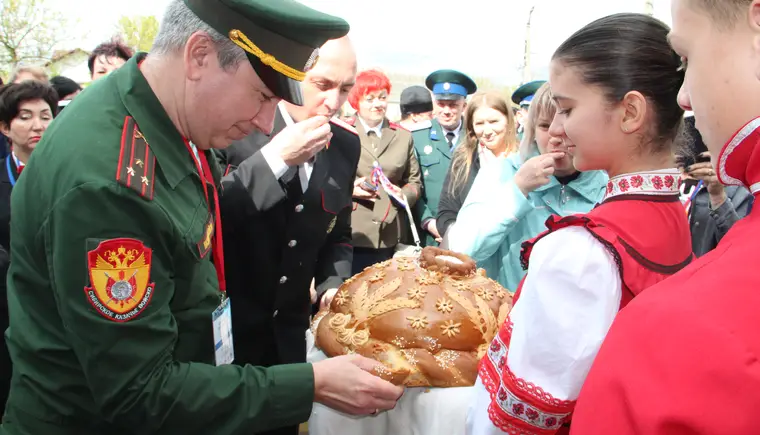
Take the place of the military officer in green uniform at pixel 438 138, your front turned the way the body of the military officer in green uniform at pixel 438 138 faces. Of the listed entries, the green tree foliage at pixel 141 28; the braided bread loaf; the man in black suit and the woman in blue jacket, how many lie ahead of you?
3

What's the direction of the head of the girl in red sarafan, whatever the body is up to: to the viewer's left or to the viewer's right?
to the viewer's left

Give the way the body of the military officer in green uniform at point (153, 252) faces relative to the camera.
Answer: to the viewer's right

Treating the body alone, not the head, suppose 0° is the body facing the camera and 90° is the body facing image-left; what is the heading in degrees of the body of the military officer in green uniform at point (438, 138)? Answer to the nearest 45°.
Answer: approximately 0°

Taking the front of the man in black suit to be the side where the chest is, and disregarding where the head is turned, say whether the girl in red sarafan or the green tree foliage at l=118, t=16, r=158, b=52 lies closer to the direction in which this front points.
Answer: the girl in red sarafan

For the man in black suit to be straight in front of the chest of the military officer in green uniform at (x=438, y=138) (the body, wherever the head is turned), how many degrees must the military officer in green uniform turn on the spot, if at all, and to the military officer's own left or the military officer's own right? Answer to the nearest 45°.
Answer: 0° — they already face them

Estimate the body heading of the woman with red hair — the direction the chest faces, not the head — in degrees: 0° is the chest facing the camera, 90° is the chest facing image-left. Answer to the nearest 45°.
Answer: approximately 0°

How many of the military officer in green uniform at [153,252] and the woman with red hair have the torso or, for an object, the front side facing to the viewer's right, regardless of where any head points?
1

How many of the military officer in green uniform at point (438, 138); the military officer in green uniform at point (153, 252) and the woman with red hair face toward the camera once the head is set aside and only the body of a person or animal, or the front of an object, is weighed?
2

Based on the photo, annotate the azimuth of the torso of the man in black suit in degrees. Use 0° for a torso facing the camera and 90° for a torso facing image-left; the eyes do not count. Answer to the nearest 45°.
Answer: approximately 315°
